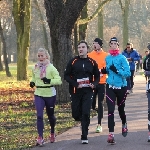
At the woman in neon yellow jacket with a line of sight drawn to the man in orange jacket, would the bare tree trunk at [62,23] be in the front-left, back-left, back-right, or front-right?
front-left

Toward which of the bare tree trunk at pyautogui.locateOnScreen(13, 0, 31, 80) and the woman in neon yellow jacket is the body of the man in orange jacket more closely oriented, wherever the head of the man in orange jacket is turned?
the woman in neon yellow jacket

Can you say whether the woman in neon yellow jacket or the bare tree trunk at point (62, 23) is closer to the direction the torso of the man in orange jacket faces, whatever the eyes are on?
the woman in neon yellow jacket

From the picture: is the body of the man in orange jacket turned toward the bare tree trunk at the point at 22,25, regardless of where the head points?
no

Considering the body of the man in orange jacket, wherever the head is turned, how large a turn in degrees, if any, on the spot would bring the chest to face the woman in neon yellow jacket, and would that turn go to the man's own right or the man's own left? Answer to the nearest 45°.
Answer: approximately 45° to the man's own right

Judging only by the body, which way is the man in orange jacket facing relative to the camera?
toward the camera

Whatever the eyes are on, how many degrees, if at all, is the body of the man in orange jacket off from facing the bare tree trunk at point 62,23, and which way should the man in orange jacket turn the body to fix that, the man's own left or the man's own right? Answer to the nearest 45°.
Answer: approximately 180°
